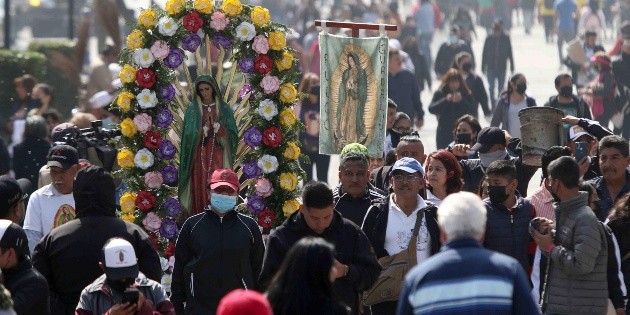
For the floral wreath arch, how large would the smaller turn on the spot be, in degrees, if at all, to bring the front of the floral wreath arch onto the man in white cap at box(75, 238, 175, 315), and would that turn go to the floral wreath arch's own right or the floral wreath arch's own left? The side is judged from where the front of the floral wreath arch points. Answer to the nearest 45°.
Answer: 0° — it already faces them

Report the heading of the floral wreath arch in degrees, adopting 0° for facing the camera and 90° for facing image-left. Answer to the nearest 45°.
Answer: approximately 0°
